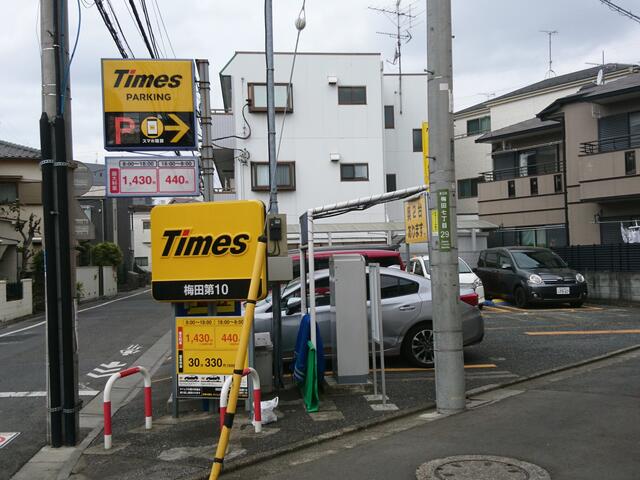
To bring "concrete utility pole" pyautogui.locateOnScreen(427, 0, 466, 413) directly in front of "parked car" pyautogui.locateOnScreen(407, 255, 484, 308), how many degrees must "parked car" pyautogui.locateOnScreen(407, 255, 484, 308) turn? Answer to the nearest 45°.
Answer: approximately 45° to its right

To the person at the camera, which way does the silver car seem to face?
facing away from the viewer and to the left of the viewer

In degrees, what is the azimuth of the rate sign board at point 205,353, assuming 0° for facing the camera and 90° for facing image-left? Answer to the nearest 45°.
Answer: approximately 0°

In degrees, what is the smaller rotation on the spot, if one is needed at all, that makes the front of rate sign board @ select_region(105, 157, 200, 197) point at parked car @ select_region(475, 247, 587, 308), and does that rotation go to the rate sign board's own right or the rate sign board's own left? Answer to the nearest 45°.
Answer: approximately 135° to the rate sign board's own left

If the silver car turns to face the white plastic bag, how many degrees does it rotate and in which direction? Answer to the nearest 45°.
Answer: approximately 90° to its left

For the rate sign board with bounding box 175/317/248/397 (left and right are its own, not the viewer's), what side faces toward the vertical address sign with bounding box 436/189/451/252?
left

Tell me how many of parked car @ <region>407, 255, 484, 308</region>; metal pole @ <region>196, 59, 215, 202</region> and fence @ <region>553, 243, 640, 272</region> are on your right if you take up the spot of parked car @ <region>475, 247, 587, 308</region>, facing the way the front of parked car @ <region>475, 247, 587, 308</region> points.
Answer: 2

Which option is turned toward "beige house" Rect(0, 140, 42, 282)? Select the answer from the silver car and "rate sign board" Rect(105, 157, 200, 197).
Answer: the silver car

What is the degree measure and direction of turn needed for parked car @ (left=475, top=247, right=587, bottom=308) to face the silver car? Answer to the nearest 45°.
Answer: approximately 45° to its right
